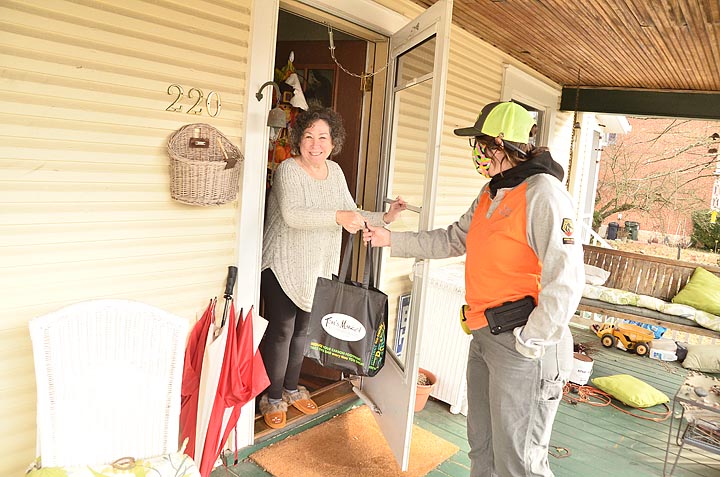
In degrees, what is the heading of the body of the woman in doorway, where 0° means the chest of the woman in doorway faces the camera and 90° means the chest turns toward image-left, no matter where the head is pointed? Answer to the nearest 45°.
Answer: approximately 315°

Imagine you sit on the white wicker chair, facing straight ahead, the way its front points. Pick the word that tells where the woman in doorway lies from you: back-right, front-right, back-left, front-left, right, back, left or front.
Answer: back-left

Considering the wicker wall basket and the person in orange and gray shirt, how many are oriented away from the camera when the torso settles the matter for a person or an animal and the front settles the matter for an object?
0

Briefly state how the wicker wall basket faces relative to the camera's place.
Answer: facing the viewer and to the right of the viewer

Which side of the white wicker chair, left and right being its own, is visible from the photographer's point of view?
front

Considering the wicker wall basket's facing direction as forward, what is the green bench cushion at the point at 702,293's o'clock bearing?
The green bench cushion is roughly at 10 o'clock from the wicker wall basket.

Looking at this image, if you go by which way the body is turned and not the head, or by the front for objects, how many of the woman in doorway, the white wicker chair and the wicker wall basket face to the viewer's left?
0

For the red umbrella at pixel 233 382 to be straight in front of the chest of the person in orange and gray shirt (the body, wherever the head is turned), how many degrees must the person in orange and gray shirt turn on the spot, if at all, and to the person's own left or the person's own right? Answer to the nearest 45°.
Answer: approximately 45° to the person's own right

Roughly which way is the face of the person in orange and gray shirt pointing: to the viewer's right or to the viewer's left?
to the viewer's left

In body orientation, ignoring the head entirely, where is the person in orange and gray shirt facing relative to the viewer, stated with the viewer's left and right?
facing the viewer and to the left of the viewer

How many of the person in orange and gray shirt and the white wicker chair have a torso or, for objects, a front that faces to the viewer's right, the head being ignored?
0
